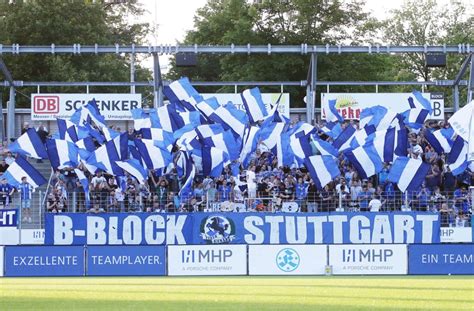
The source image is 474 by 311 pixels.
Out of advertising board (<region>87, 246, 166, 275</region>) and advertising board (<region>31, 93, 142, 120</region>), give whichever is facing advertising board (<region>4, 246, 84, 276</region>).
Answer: advertising board (<region>31, 93, 142, 120</region>)

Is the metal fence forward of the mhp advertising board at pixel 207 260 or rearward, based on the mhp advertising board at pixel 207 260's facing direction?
rearward

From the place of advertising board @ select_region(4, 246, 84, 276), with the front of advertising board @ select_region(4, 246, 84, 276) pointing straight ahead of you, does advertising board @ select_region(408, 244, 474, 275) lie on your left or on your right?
on your left

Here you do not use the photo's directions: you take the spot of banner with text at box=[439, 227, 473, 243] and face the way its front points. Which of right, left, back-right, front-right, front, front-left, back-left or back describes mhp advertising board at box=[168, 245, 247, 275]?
front-right

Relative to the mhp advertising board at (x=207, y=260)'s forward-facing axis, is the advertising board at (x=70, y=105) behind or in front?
behind

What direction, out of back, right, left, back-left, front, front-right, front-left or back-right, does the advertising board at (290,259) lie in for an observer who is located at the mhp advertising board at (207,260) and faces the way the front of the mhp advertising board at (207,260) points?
left

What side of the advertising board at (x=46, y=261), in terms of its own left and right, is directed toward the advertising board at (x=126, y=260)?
left

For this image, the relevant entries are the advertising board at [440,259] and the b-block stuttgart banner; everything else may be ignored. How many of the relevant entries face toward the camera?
2

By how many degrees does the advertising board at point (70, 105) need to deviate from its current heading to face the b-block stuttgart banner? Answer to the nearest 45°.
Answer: approximately 45° to its left

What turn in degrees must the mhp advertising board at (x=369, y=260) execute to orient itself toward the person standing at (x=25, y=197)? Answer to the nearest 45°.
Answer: approximately 90° to its right
